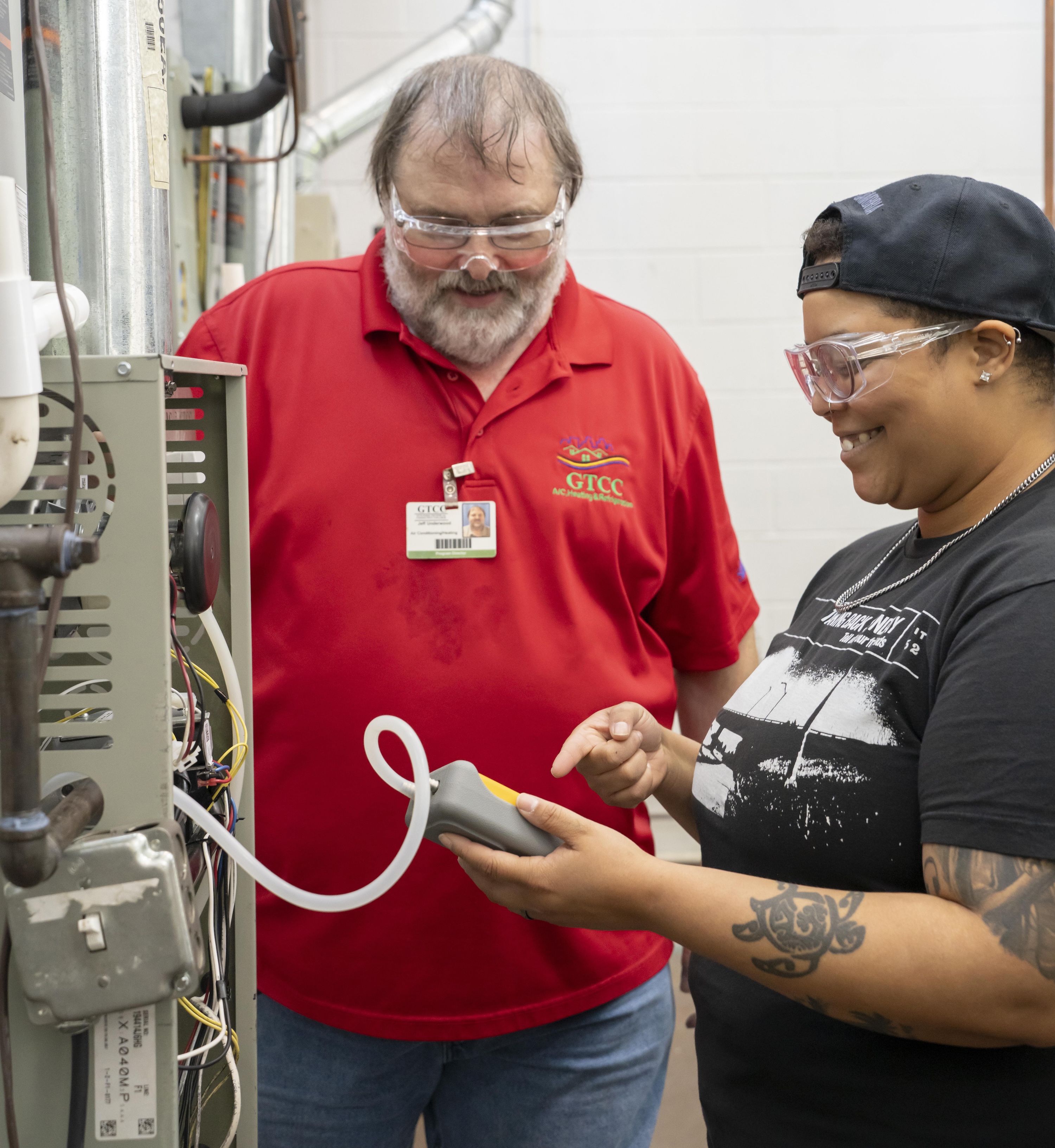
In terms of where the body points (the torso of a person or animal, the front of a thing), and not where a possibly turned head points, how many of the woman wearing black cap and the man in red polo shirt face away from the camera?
0

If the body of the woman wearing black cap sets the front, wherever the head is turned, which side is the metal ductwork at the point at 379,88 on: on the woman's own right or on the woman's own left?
on the woman's own right

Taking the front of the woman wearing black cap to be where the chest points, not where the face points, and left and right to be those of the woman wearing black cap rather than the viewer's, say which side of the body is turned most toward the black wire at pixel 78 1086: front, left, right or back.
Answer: front

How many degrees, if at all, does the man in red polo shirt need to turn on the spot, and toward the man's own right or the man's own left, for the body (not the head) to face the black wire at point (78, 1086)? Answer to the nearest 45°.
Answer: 0° — they already face it

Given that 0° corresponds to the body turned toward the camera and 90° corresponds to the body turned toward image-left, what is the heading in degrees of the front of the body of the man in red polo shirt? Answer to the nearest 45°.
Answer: approximately 0°

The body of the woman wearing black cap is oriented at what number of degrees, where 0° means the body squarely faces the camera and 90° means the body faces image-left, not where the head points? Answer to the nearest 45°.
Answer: approximately 45°

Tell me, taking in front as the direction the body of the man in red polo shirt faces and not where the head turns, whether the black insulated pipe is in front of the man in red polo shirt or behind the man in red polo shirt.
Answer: behind

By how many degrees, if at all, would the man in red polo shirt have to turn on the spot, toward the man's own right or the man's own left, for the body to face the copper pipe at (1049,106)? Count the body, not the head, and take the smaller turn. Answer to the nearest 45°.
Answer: approximately 135° to the man's own left
